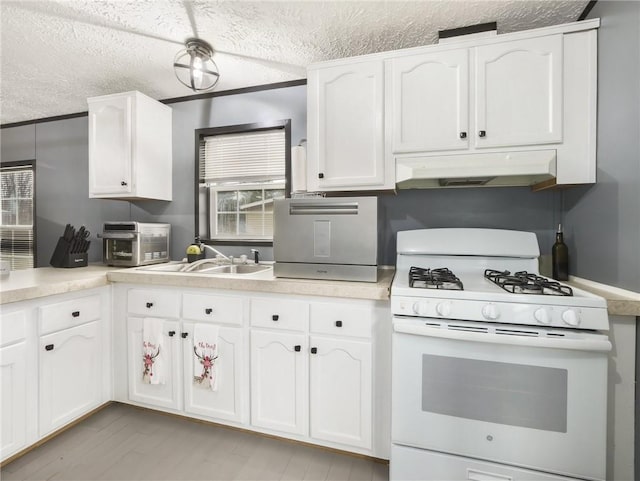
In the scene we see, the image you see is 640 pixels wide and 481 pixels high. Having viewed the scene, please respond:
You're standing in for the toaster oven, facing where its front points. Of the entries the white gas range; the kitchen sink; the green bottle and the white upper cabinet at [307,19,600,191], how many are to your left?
4

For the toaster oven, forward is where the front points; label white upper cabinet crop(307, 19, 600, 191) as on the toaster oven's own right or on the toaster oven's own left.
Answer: on the toaster oven's own left

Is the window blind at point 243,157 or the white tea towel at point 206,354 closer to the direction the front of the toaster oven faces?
the white tea towel

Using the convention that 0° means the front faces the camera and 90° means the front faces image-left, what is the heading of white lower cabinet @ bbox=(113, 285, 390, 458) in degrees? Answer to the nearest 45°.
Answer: approximately 45°

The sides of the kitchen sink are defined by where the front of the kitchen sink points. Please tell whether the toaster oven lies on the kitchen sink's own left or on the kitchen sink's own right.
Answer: on the kitchen sink's own right

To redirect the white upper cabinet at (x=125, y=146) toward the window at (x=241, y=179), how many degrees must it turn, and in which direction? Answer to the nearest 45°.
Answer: approximately 90° to its left

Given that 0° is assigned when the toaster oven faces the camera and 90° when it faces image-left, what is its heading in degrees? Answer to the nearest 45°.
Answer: approximately 45°
